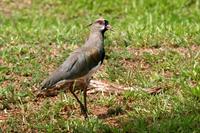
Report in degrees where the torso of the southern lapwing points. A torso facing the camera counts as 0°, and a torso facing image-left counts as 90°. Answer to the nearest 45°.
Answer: approximately 270°
